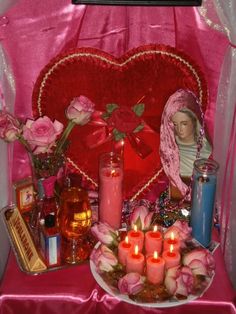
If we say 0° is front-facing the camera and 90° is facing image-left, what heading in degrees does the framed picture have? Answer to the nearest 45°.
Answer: approximately 0°

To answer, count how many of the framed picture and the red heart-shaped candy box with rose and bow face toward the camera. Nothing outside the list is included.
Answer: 2
